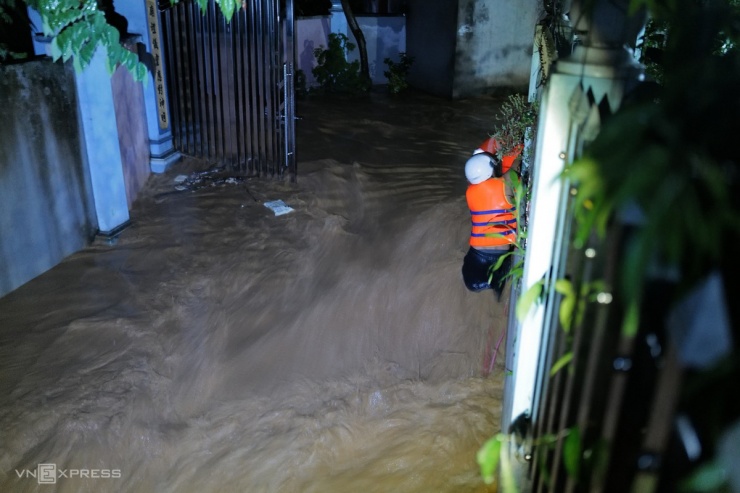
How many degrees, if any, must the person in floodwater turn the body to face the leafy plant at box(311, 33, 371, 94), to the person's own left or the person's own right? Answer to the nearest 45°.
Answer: approximately 45° to the person's own left

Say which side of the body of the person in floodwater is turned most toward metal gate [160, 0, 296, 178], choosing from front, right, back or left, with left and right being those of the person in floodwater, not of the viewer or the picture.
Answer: left

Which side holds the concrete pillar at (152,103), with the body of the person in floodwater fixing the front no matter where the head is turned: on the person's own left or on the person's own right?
on the person's own left

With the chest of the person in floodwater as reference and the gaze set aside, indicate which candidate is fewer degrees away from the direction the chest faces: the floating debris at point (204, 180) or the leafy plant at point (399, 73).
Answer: the leafy plant

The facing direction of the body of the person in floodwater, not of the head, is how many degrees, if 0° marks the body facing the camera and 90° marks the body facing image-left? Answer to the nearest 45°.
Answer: approximately 225°

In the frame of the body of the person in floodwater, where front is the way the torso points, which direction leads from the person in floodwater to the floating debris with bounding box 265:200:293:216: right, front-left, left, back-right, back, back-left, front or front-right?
left

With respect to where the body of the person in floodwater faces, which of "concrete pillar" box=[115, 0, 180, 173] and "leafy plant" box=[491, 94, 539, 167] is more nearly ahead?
the leafy plant

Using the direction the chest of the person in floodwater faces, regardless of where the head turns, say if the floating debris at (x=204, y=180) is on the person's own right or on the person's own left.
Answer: on the person's own left

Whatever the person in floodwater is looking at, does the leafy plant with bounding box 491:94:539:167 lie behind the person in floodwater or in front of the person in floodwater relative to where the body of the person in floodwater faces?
in front

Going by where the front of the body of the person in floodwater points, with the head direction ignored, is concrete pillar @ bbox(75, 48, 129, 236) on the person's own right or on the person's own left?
on the person's own left
